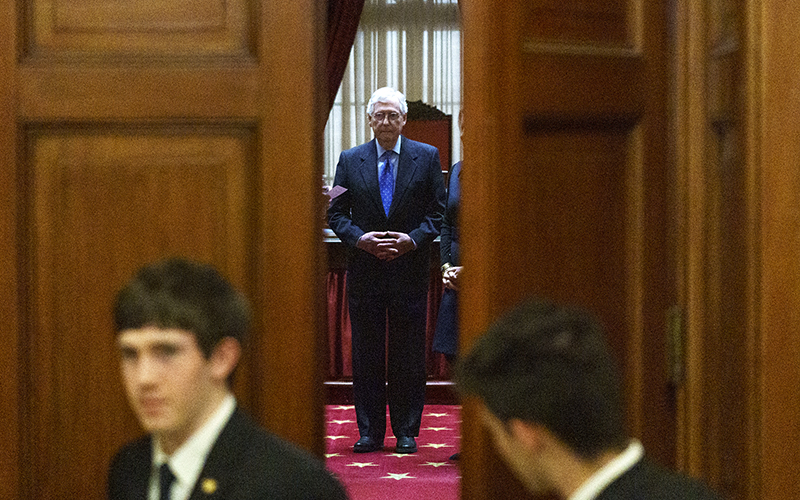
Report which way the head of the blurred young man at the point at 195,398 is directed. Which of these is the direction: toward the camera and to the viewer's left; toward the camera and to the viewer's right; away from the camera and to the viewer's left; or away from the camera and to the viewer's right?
toward the camera and to the viewer's left

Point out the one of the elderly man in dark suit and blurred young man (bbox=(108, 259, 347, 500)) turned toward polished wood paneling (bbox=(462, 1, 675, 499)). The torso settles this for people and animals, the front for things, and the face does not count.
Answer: the elderly man in dark suit

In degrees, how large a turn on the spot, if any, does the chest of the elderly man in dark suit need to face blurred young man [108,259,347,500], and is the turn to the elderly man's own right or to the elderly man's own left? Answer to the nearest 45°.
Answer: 0° — they already face them

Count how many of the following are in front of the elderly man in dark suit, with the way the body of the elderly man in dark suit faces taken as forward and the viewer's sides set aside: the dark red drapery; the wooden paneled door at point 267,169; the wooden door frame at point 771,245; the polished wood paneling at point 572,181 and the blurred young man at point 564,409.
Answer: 4

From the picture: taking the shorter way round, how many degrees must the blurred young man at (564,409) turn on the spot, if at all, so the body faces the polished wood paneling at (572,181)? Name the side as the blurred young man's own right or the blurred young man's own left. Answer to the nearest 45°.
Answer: approximately 45° to the blurred young man's own right

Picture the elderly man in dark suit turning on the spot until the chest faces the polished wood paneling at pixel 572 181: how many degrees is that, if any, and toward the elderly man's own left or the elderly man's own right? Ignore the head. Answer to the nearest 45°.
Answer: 0° — they already face it

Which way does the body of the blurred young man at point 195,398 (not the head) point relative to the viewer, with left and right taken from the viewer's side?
facing the viewer and to the left of the viewer

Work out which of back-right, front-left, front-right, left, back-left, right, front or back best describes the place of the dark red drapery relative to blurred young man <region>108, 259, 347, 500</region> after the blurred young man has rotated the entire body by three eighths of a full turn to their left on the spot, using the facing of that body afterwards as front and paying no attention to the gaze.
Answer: left

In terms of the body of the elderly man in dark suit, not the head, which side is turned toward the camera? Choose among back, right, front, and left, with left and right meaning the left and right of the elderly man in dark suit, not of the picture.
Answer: front

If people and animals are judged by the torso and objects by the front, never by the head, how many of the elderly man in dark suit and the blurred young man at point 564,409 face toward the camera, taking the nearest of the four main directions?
1

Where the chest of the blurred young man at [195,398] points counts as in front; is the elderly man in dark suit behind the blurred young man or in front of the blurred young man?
behind

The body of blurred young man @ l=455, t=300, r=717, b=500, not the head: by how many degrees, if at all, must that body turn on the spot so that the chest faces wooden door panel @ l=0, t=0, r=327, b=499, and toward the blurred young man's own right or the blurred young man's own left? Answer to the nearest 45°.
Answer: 0° — they already face it

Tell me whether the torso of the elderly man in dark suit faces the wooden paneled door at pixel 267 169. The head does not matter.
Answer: yes

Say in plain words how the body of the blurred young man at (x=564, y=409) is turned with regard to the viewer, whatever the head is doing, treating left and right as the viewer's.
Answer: facing away from the viewer and to the left of the viewer
